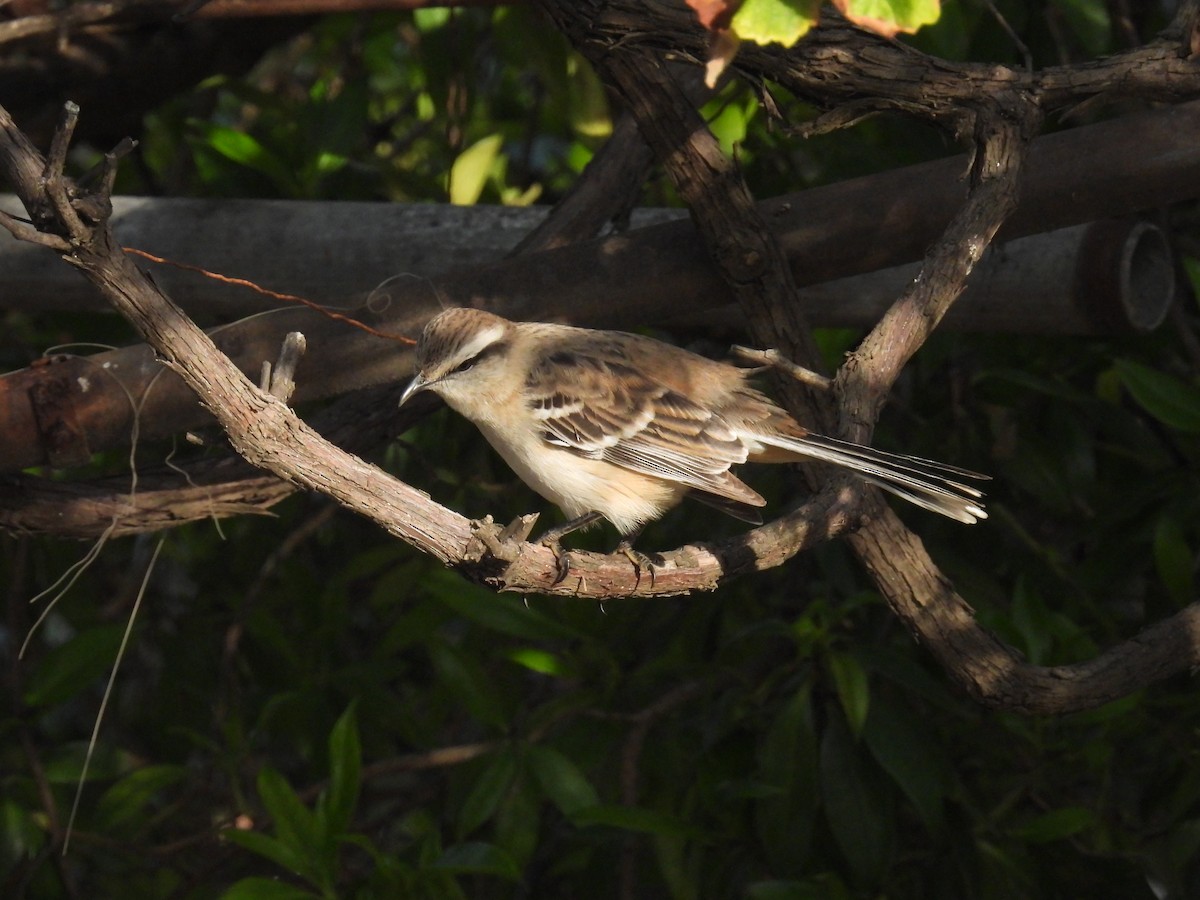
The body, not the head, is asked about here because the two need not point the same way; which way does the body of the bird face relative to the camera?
to the viewer's left

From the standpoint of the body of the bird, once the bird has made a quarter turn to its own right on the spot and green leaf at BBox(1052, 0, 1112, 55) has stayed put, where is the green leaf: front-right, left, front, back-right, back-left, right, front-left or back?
front-right
